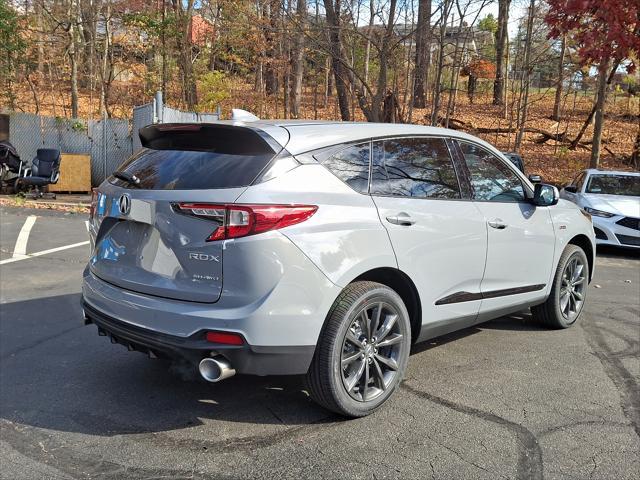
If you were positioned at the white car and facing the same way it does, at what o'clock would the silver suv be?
The silver suv is roughly at 2 o'clock from the white car.

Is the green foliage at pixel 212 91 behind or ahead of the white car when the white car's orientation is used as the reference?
behind

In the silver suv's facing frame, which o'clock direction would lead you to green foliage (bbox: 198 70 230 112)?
The green foliage is roughly at 10 o'clock from the silver suv.

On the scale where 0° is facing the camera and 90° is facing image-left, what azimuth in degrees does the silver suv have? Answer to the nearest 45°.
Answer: approximately 225°

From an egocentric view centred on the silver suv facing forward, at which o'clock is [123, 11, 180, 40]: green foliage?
The green foliage is roughly at 10 o'clock from the silver suv.

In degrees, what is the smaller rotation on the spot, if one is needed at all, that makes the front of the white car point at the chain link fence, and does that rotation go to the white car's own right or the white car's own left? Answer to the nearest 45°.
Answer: approximately 135° to the white car's own right

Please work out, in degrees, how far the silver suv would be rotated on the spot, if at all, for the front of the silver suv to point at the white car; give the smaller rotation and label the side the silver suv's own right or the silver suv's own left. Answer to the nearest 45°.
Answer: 0° — it already faces it
